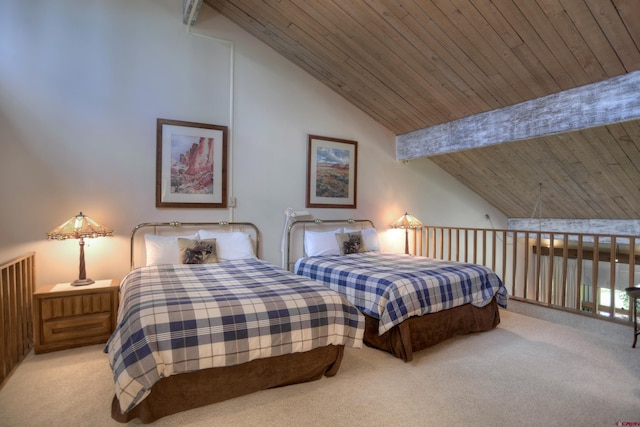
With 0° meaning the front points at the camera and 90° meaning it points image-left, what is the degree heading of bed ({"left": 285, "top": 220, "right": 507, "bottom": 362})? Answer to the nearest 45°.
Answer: approximately 315°

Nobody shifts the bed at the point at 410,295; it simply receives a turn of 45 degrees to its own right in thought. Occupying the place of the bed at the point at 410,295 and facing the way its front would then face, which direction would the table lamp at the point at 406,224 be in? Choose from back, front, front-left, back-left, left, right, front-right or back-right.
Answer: back

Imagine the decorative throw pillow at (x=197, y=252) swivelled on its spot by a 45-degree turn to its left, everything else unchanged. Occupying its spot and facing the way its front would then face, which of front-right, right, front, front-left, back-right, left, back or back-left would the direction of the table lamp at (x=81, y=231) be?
back-right

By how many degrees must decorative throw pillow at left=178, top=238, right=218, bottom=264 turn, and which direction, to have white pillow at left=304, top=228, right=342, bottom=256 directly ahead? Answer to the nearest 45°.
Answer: approximately 90° to its left

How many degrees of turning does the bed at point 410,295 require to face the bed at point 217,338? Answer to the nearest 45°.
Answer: approximately 90° to its right

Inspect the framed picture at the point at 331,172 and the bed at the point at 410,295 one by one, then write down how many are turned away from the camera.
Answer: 0

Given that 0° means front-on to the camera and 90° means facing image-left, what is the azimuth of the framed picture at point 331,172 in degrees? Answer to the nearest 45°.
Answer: approximately 315°

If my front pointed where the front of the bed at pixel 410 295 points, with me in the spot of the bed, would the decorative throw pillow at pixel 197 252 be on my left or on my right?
on my right

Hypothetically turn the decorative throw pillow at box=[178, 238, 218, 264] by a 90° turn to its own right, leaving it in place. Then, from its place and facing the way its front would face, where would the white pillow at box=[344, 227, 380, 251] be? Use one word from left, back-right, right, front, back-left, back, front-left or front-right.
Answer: back

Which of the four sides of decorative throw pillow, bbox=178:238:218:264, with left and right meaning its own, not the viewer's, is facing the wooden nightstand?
right

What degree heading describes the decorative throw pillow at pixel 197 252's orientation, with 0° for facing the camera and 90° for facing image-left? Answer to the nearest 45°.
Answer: approximately 0°
